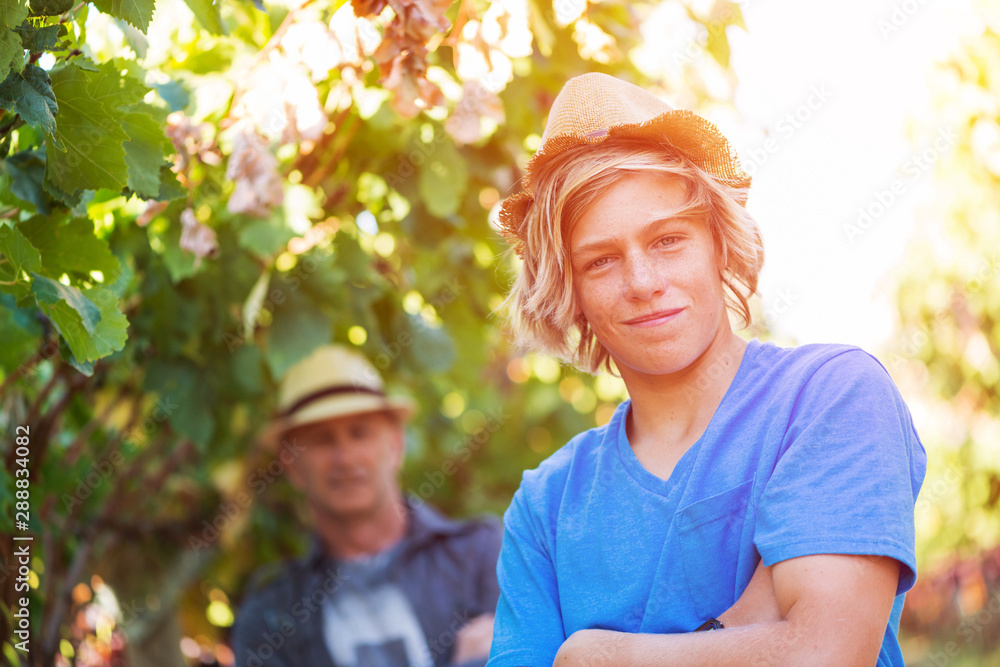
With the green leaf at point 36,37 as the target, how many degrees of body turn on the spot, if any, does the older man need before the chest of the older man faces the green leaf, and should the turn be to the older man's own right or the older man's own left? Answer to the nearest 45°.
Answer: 0° — they already face it

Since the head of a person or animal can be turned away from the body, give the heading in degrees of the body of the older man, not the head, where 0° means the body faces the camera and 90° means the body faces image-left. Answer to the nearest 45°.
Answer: approximately 0°

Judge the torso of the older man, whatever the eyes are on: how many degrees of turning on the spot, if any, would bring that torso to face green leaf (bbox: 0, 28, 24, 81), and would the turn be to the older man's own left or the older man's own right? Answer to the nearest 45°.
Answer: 0° — they already face it
